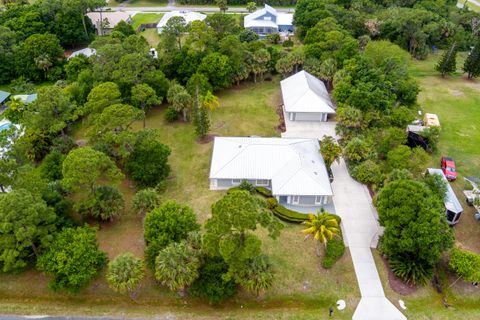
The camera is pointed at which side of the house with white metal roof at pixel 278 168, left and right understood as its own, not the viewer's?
front

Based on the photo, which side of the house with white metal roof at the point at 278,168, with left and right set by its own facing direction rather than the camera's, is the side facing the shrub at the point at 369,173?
left

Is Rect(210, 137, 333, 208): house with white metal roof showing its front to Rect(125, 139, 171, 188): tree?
no

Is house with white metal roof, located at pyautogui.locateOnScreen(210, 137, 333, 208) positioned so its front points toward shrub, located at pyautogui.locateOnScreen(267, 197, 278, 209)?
yes

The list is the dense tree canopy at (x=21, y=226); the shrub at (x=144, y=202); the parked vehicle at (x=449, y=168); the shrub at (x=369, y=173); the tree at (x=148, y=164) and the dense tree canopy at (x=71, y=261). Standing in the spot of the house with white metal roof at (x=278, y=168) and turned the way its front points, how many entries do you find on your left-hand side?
2

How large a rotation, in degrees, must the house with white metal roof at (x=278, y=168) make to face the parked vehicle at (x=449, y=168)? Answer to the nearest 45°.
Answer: approximately 90° to its left

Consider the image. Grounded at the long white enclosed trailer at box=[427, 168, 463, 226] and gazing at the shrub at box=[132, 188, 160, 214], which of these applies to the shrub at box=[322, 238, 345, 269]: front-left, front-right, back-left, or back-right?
front-left

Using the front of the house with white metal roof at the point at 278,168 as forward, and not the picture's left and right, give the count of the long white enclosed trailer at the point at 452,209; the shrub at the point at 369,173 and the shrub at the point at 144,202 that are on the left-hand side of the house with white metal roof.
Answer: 2

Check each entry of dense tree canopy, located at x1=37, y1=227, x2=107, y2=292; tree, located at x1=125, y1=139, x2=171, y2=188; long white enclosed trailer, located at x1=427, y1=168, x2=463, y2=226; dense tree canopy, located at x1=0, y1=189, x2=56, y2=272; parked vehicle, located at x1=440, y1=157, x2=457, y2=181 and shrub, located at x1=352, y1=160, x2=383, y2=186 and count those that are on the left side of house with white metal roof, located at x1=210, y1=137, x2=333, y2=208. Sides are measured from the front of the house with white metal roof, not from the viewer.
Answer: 3

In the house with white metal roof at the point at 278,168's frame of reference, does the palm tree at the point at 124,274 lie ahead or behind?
ahead

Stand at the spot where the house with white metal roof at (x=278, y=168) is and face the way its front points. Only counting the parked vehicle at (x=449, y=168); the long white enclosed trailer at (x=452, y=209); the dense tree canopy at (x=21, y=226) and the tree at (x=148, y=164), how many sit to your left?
2

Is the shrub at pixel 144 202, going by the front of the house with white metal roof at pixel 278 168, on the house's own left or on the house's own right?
on the house's own right

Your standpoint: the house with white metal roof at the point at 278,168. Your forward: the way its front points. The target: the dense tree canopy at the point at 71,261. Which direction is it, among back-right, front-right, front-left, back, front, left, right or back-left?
front-right

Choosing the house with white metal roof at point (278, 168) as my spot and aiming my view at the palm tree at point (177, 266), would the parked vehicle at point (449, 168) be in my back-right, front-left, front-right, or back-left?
back-left

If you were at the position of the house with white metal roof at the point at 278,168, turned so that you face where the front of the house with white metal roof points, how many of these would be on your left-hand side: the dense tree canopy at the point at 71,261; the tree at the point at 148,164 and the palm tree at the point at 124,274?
0

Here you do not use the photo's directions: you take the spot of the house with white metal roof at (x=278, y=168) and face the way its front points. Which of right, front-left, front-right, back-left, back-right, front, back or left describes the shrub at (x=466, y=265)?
front-left

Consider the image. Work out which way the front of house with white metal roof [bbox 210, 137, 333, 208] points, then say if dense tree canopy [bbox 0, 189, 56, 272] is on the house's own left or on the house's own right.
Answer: on the house's own right

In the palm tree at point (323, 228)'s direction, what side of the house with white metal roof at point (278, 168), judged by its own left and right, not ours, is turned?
front

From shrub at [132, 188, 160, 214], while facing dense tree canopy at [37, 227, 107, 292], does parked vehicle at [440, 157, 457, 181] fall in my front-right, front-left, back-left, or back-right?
back-left

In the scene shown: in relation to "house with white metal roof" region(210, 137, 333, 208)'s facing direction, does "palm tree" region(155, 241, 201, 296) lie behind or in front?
in front
